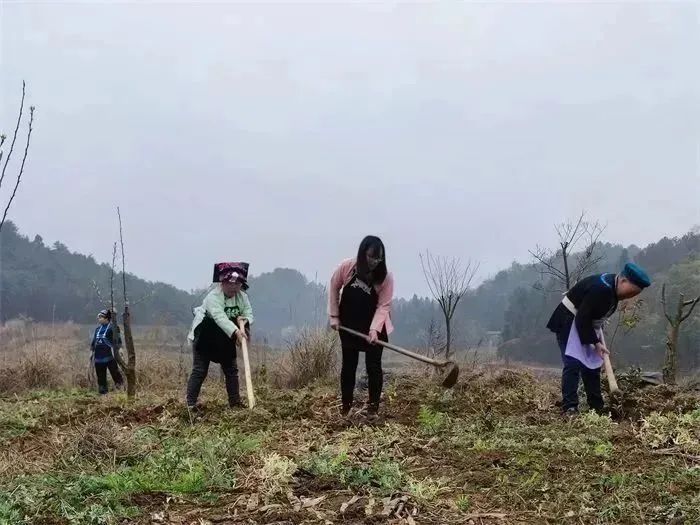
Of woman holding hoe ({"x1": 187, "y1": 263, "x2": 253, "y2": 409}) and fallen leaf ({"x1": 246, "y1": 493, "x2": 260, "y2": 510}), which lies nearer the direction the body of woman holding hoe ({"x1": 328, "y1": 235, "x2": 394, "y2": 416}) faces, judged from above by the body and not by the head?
the fallen leaf

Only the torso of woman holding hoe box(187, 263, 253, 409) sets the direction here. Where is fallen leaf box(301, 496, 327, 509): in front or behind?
in front

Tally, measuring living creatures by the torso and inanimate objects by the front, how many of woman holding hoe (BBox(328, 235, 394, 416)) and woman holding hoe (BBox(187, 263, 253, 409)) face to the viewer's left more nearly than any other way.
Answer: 0

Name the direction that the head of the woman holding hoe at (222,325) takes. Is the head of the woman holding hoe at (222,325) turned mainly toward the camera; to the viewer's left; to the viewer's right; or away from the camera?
toward the camera

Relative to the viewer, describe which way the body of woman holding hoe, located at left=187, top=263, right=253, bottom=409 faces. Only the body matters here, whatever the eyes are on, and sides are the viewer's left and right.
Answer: facing the viewer and to the right of the viewer

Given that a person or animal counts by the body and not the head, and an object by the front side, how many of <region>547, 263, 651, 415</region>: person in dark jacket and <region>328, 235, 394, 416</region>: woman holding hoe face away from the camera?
0

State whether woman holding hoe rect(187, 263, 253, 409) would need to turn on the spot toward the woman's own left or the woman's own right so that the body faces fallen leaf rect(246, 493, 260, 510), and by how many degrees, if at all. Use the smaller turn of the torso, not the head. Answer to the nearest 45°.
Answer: approximately 45° to the woman's own right

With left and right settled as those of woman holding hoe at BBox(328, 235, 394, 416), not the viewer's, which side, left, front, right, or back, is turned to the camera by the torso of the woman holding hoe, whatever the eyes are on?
front
